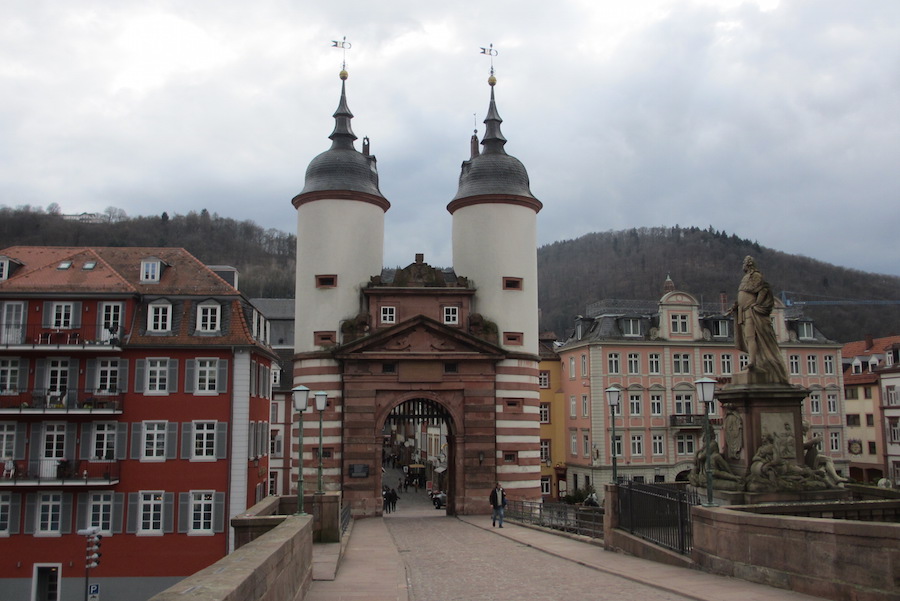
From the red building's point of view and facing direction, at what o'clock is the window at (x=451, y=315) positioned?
The window is roughly at 9 o'clock from the red building.

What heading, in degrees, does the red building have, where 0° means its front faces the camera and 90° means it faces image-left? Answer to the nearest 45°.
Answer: approximately 0°

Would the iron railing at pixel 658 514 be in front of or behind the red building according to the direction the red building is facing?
in front

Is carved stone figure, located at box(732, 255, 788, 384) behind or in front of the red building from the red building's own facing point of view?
in front

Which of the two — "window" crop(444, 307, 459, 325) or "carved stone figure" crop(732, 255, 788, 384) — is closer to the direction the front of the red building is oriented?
the carved stone figure

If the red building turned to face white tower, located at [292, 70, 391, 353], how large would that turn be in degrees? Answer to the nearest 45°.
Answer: approximately 90° to its left

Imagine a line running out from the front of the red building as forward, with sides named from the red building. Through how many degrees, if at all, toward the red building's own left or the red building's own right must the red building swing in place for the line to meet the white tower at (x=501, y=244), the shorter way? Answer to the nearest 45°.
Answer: approximately 90° to the red building's own left

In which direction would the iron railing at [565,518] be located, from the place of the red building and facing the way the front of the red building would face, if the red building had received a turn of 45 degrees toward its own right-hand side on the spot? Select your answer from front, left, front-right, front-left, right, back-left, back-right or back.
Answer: left
